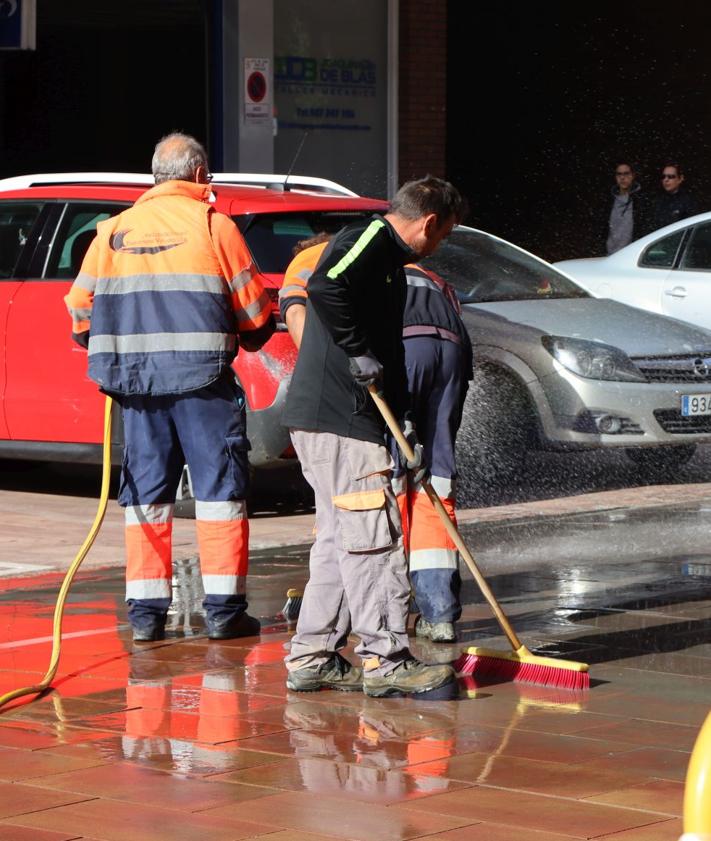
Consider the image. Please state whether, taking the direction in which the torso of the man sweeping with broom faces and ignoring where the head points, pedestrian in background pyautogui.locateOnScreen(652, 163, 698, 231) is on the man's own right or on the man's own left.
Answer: on the man's own left

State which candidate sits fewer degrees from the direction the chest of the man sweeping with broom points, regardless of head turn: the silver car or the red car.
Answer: the silver car

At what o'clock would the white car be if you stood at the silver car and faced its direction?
The white car is roughly at 8 o'clock from the silver car.

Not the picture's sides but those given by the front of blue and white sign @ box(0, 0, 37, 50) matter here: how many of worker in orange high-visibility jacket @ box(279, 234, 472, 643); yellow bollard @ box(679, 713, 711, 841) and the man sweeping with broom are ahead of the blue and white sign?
3

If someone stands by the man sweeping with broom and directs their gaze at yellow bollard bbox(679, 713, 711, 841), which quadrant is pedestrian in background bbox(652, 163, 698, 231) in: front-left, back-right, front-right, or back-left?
back-left

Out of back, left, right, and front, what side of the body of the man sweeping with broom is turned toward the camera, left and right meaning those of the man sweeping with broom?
right

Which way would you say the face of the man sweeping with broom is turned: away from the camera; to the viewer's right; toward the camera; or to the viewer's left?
to the viewer's right

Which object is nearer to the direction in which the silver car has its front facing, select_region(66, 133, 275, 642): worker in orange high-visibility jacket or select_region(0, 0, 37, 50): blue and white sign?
the worker in orange high-visibility jacket
